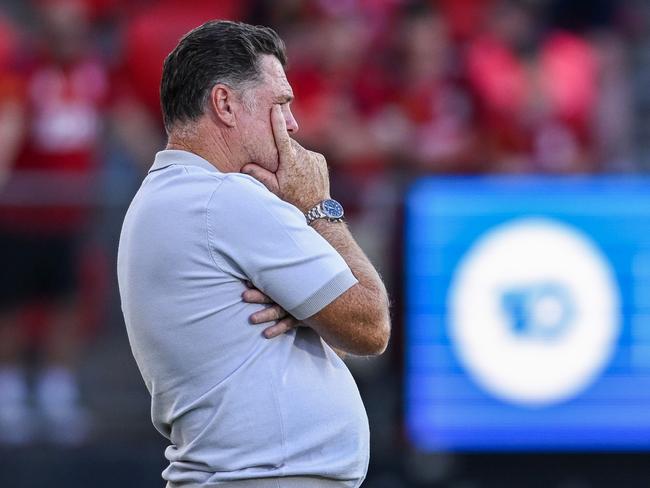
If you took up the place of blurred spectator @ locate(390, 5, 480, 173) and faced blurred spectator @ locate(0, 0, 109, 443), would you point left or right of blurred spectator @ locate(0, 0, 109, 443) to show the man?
left

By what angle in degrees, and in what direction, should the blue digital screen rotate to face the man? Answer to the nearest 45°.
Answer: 0° — it already faces them

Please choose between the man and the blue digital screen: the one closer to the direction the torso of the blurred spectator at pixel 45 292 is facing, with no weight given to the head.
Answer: the man

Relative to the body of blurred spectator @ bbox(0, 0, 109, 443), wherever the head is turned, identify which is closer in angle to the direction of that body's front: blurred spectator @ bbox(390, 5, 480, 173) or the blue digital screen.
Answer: the blue digital screen

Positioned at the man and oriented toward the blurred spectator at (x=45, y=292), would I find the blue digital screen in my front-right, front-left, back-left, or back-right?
front-right

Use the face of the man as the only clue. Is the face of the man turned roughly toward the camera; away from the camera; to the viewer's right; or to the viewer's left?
to the viewer's right

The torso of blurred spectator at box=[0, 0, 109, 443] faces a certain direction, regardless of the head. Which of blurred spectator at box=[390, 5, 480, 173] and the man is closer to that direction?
the man

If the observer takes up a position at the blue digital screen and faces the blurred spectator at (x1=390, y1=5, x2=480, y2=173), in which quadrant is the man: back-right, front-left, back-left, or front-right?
back-left

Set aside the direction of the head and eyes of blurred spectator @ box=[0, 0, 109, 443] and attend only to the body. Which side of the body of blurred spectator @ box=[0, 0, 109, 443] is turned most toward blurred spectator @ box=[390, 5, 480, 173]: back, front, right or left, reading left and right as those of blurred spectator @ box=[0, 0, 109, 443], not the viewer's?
left

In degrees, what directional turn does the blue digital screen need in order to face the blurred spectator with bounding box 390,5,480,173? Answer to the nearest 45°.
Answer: approximately 135° to its right

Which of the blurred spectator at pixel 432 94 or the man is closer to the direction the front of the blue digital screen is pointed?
the man

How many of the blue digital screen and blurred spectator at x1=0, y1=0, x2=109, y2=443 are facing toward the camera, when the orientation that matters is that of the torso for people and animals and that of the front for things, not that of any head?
2

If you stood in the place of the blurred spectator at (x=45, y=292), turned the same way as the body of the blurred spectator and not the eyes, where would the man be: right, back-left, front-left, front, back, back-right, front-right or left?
front

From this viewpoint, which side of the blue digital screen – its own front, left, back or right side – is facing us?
front
